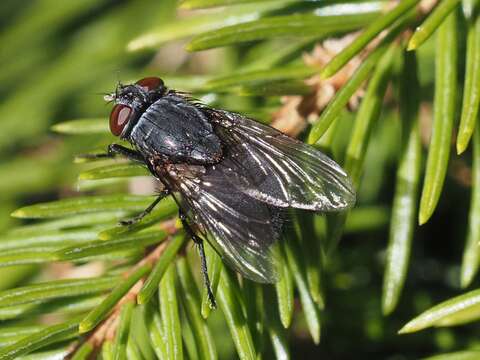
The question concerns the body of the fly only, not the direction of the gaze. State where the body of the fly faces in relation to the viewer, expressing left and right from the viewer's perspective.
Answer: facing away from the viewer and to the left of the viewer
